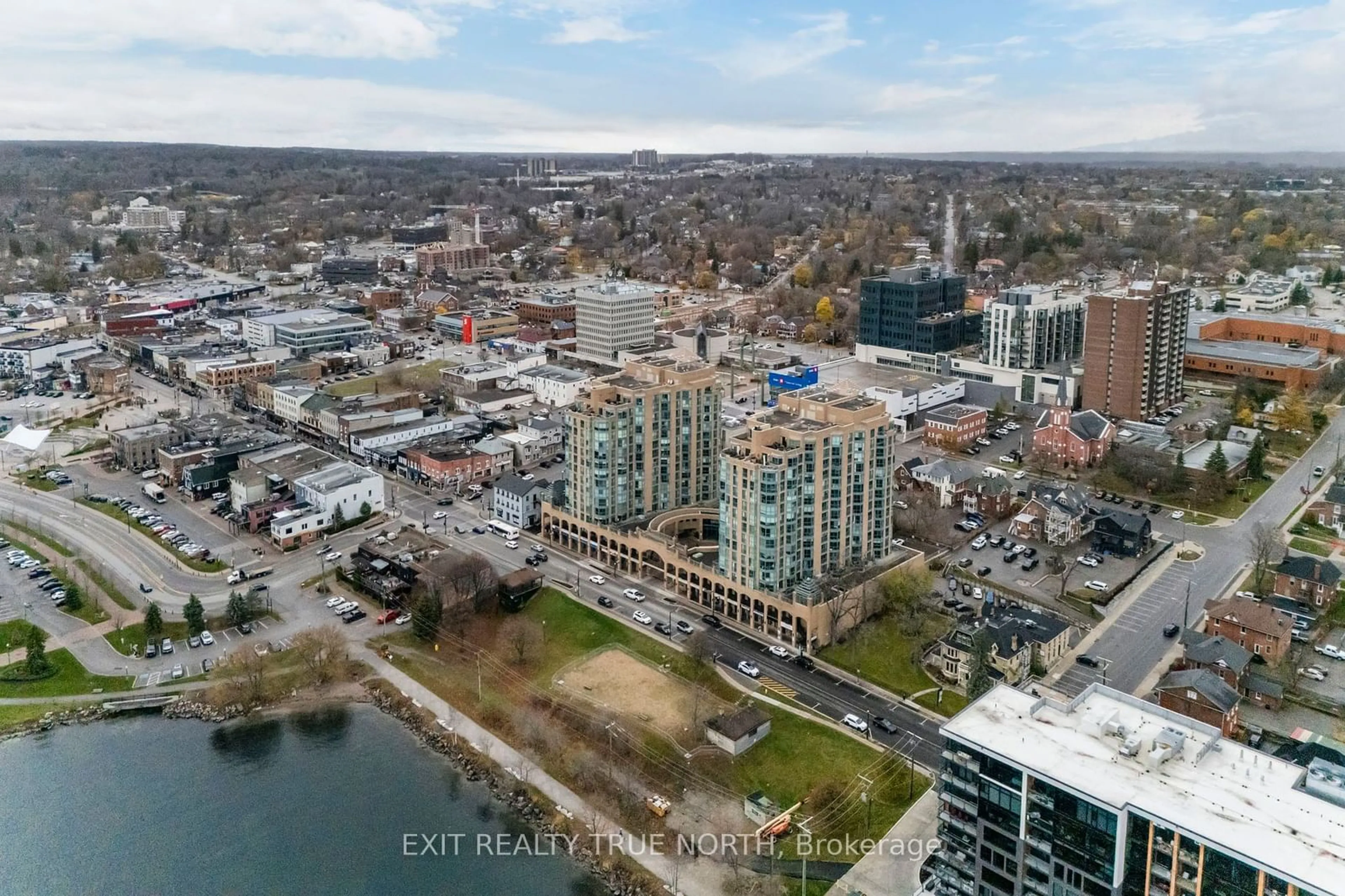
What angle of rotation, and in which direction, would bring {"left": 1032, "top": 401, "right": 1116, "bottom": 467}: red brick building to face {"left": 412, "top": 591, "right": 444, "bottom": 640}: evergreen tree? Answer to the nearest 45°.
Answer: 0° — it already faces it

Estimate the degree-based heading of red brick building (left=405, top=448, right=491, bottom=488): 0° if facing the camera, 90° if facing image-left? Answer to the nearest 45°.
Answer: approximately 45°

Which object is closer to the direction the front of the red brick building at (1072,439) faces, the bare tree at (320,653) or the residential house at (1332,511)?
the bare tree

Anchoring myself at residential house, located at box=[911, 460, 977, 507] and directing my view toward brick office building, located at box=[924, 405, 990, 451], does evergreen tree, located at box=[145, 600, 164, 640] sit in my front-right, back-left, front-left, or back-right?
back-left

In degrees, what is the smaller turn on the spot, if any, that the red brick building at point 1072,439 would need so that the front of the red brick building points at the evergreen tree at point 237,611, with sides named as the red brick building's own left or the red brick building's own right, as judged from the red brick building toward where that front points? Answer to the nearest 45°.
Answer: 0° — it already faces it

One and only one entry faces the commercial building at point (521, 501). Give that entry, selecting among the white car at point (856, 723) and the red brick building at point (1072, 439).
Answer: the red brick building

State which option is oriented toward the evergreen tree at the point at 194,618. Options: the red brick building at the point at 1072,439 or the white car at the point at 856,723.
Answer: the red brick building

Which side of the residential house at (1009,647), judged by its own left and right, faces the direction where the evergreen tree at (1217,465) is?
back

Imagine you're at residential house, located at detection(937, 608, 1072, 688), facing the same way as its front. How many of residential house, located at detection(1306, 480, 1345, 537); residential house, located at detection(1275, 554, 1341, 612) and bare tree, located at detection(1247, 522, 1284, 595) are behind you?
3
